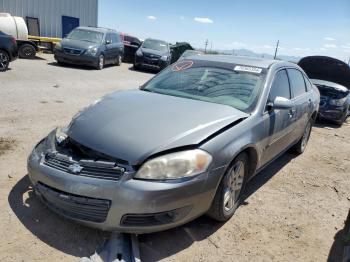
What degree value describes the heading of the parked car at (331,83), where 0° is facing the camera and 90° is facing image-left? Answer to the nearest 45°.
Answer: approximately 45°

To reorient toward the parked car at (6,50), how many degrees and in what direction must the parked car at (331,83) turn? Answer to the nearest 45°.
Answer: approximately 45° to its right

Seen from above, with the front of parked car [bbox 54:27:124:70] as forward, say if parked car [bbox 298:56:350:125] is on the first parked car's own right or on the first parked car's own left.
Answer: on the first parked car's own left

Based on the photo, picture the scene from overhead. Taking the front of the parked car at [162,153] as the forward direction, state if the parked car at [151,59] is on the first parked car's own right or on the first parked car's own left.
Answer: on the first parked car's own right

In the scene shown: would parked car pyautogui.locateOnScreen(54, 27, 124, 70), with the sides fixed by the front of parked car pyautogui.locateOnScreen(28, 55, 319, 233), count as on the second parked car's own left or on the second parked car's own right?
on the second parked car's own right

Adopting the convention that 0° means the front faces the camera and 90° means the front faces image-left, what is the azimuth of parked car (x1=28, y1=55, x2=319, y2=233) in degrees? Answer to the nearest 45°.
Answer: approximately 45°

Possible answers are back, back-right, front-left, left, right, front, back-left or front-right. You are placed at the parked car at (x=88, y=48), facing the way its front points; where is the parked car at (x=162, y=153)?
front-left

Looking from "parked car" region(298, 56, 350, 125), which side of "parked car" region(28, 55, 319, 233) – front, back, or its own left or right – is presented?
back
